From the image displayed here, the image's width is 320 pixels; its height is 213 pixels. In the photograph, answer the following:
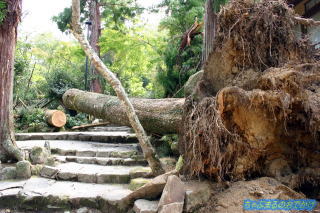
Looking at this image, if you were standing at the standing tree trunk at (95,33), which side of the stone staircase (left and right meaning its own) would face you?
back

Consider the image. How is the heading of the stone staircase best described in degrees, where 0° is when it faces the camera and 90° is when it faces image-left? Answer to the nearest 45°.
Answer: approximately 0°

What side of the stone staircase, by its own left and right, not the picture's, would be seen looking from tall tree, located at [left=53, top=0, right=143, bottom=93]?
back

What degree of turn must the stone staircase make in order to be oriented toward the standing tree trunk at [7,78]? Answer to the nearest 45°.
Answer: approximately 135° to its right

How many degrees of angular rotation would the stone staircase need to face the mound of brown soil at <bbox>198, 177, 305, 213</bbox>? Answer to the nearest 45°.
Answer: approximately 45° to its left
